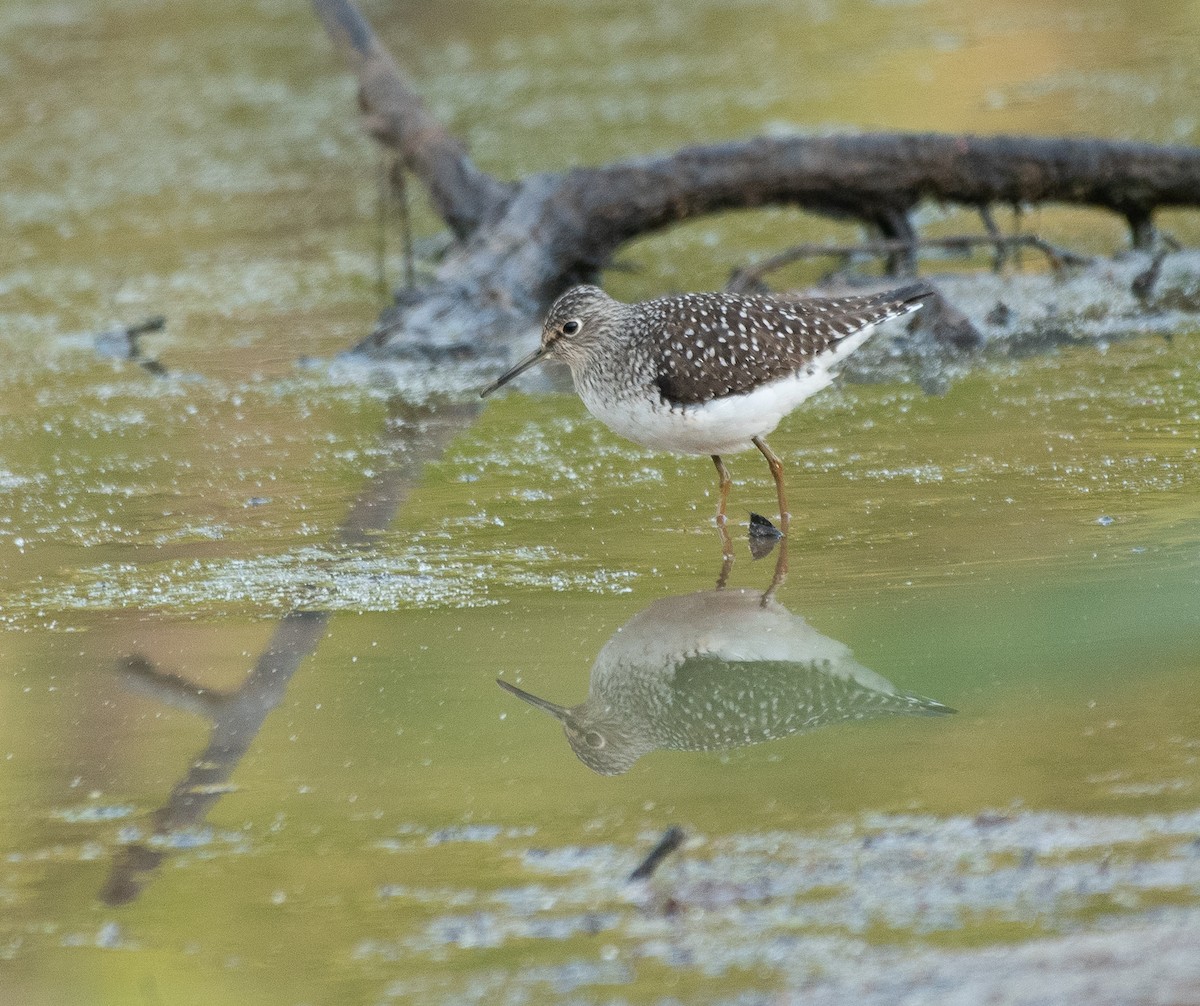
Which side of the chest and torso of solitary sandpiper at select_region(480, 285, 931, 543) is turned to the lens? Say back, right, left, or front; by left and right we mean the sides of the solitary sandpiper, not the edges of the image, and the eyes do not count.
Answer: left

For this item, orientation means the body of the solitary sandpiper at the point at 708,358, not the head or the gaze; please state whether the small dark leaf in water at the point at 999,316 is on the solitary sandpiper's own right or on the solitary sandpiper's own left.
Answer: on the solitary sandpiper's own right

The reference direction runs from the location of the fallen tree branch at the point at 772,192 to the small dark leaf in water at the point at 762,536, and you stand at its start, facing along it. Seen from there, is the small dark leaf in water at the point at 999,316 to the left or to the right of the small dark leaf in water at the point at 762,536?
left

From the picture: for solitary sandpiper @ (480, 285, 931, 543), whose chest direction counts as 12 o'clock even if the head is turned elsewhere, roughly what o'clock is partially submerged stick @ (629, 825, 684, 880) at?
The partially submerged stick is roughly at 9 o'clock from the solitary sandpiper.

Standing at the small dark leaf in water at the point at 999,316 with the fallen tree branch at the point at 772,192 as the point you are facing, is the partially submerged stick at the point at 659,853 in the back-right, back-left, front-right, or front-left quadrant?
back-left

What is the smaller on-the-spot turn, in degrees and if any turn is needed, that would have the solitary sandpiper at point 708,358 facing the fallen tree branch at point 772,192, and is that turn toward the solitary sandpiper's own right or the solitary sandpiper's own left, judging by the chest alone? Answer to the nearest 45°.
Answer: approximately 90° to the solitary sandpiper's own right
